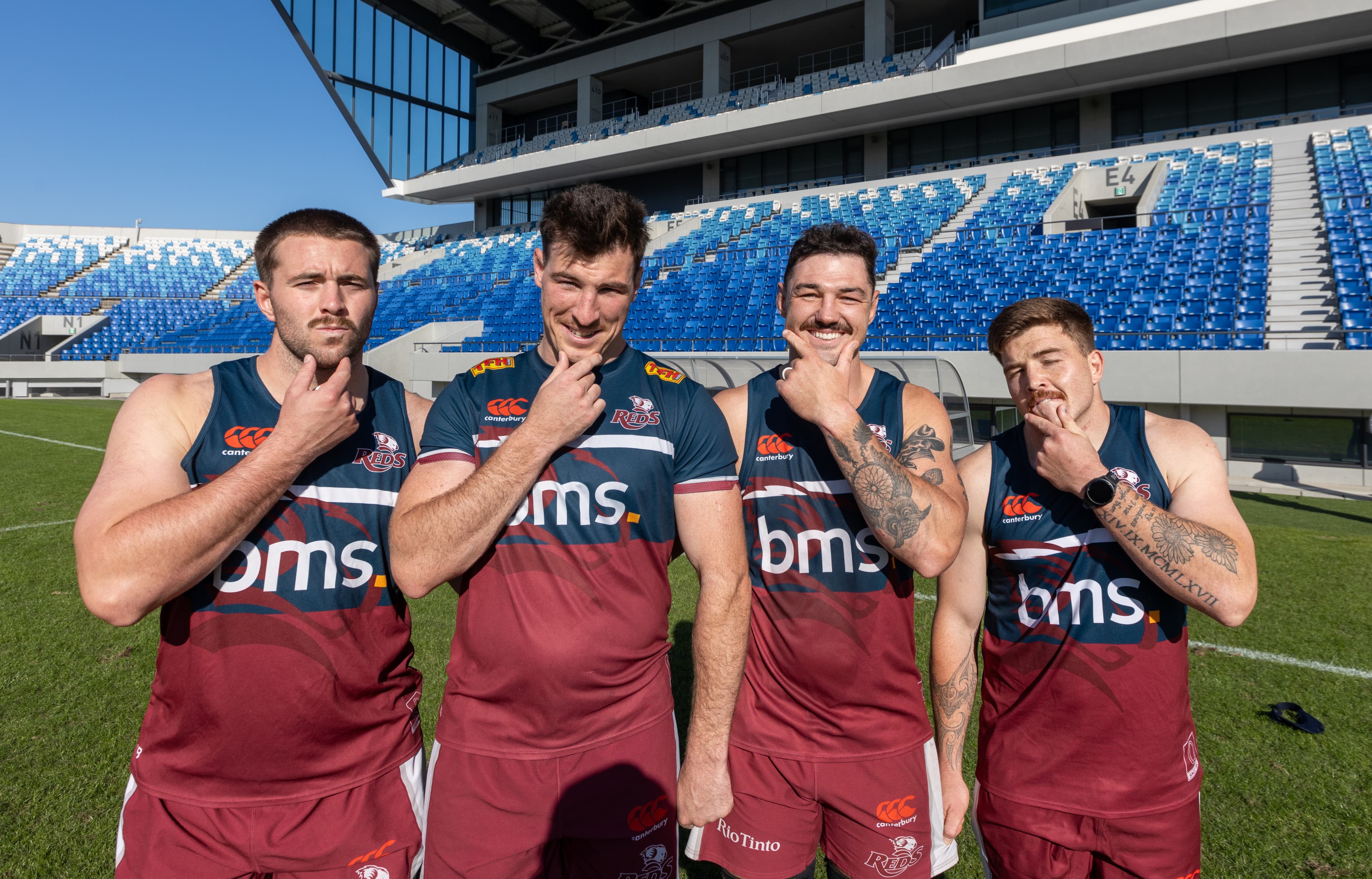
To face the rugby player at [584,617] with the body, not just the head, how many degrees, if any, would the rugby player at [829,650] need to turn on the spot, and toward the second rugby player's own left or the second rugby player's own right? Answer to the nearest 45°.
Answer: approximately 45° to the second rugby player's own right

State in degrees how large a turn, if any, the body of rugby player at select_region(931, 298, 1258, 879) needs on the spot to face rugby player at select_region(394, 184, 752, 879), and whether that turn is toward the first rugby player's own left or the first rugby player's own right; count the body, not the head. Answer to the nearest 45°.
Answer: approximately 45° to the first rugby player's own right

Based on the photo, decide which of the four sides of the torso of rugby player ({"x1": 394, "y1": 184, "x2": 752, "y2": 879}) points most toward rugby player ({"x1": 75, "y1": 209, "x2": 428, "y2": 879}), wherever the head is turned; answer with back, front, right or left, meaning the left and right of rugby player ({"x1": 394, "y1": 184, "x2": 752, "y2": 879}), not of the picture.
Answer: right

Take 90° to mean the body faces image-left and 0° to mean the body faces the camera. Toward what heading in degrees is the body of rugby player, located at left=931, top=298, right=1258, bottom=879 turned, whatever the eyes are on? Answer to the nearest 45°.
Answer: approximately 0°

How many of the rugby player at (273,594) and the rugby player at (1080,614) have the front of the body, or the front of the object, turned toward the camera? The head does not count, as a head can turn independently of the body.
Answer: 2

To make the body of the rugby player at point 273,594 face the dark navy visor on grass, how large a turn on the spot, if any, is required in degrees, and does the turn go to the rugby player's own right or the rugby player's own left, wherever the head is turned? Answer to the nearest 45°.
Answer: approximately 90° to the rugby player's own left

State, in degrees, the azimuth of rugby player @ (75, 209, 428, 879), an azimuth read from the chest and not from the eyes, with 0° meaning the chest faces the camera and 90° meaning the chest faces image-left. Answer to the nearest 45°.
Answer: approximately 0°
